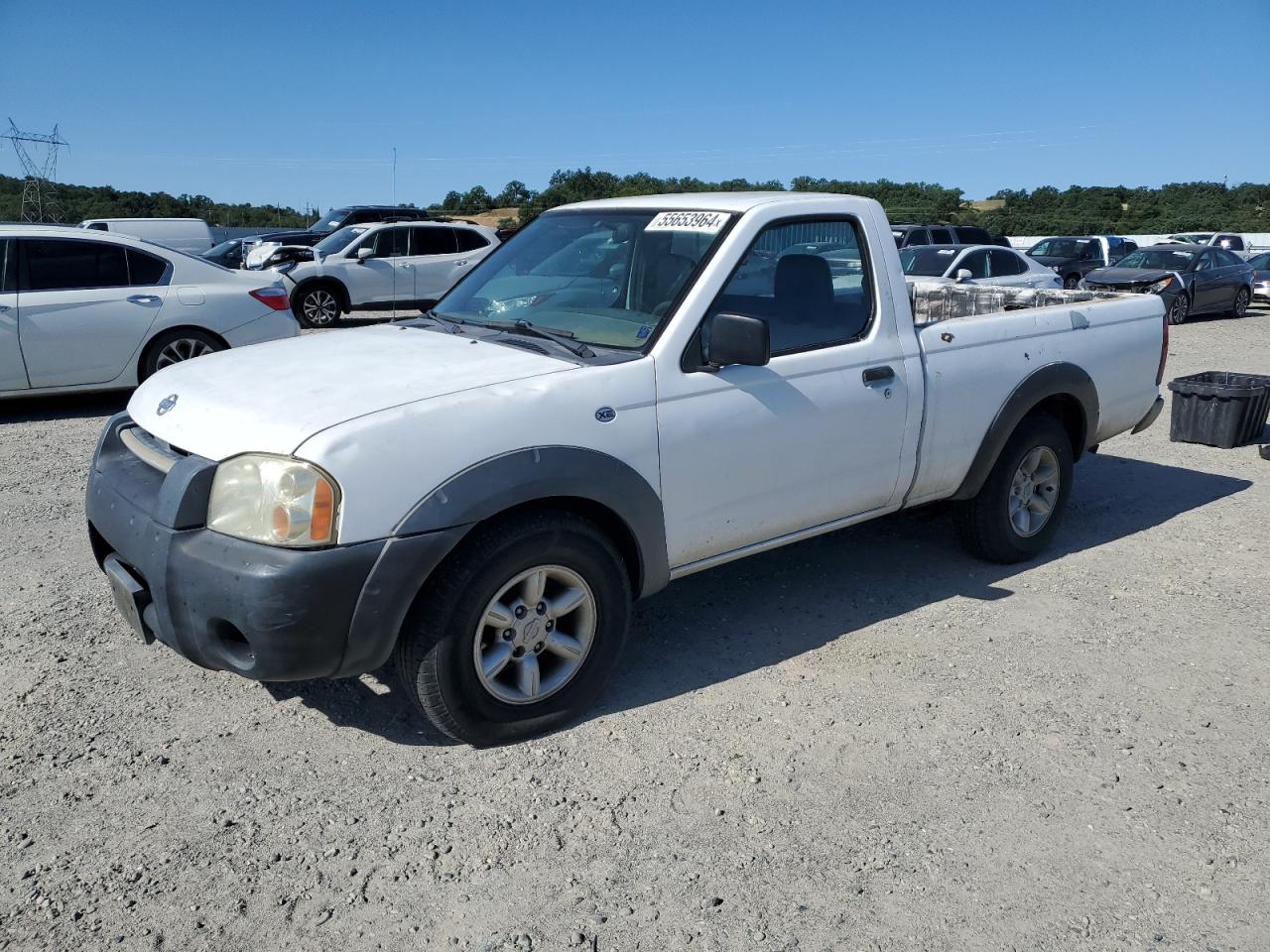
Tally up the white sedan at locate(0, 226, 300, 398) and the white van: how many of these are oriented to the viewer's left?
2

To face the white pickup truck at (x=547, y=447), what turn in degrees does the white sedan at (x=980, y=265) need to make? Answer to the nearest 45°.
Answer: approximately 45° to its left

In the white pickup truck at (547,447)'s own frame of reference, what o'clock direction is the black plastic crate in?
The black plastic crate is roughly at 6 o'clock from the white pickup truck.

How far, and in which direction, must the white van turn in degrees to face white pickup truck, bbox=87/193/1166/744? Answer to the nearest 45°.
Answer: approximately 90° to its left

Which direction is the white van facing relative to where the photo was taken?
to the viewer's left

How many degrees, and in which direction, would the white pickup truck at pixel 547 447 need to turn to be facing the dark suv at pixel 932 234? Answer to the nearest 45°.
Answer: approximately 135° to its right

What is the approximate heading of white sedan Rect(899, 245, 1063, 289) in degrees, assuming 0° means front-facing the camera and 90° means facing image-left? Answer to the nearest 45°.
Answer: approximately 45°

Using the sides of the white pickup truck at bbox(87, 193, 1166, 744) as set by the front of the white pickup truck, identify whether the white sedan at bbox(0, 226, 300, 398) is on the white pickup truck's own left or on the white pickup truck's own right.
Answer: on the white pickup truck's own right

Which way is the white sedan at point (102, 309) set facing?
to the viewer's left

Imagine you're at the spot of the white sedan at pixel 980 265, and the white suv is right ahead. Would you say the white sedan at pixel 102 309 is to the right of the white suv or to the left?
left
